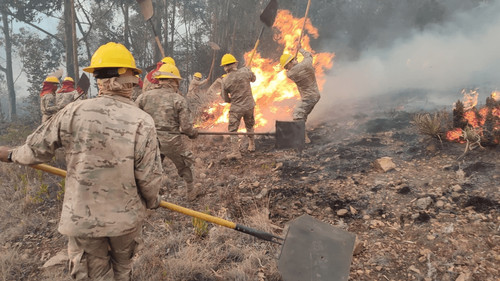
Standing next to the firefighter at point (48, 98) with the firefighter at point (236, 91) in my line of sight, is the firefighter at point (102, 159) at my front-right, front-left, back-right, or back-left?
front-right

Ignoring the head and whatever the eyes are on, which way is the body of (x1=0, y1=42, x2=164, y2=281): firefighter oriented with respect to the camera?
away from the camera

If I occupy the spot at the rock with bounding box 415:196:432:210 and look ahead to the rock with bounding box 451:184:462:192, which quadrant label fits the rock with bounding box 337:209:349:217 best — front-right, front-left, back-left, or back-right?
back-left

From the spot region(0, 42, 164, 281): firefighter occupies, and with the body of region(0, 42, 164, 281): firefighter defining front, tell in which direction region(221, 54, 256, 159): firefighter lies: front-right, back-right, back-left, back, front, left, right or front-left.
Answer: front-right

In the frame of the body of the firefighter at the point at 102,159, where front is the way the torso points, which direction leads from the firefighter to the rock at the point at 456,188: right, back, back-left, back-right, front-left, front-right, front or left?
right

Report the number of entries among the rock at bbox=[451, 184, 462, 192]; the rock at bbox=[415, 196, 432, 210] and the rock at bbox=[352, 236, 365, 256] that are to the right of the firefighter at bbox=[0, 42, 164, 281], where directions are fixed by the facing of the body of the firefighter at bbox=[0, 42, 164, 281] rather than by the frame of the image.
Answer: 3

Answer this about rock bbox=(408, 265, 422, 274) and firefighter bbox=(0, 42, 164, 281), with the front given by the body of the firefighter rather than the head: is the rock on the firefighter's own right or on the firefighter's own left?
on the firefighter's own right

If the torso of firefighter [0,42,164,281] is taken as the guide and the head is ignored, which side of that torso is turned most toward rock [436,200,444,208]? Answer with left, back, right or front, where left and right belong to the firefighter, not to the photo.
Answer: right

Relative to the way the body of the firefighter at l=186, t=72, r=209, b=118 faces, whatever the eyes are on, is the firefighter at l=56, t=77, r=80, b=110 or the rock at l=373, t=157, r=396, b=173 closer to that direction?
the rock

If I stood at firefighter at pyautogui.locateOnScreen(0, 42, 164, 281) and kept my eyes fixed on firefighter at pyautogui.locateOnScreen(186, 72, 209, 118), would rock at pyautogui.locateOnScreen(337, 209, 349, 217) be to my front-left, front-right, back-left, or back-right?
front-right

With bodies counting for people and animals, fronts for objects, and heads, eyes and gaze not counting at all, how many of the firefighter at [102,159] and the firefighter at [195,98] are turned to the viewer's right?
1

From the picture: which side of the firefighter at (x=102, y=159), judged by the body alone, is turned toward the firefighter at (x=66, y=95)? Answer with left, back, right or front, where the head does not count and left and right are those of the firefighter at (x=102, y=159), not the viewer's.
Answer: front

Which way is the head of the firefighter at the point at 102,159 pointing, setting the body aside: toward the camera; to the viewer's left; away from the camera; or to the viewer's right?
away from the camera

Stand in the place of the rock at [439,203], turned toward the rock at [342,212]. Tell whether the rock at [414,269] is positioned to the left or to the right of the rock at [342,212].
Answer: left
